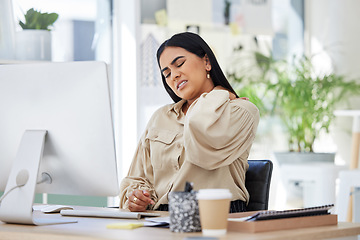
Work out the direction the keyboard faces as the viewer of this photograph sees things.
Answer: facing away from the viewer and to the right of the viewer

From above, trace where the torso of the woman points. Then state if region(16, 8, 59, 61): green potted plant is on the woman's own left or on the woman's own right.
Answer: on the woman's own right

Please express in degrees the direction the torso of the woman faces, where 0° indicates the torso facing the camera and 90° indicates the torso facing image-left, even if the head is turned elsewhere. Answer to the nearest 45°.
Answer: approximately 45°

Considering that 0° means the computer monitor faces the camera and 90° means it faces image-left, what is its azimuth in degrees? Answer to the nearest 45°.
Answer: approximately 225°

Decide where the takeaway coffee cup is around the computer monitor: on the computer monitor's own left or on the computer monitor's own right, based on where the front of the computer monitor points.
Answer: on the computer monitor's own right

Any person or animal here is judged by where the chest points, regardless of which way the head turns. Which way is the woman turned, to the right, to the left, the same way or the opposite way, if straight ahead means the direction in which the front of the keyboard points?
the opposite way
